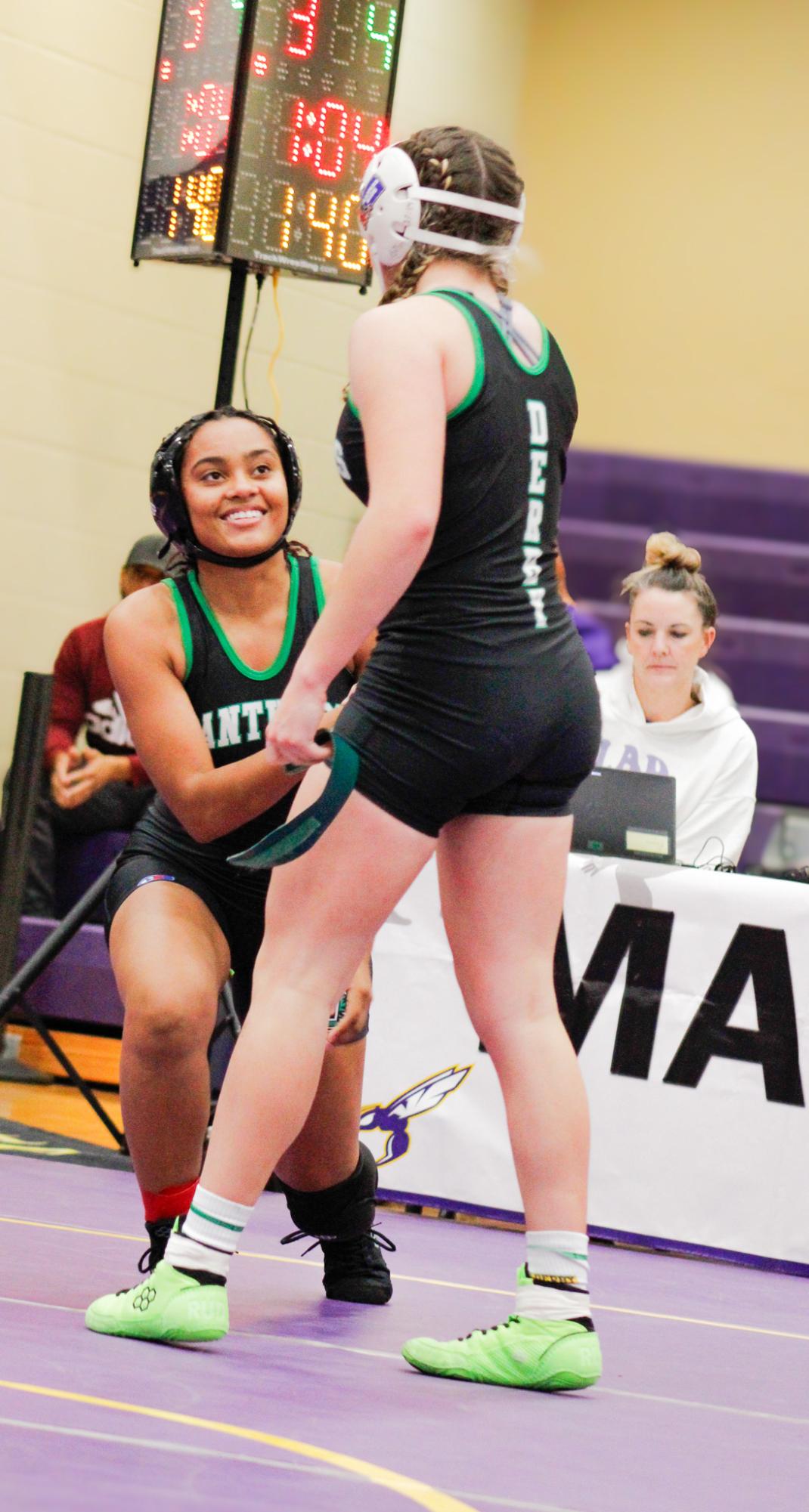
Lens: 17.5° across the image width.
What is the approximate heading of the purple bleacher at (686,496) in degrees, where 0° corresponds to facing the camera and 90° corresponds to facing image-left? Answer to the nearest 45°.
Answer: approximately 0°

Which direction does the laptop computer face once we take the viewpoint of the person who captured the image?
facing away from the viewer

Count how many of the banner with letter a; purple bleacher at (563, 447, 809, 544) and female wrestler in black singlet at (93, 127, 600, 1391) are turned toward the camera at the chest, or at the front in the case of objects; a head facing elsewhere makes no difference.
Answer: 2

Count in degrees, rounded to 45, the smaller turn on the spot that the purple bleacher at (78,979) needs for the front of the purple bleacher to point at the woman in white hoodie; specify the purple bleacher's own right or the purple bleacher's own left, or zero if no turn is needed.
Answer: approximately 45° to the purple bleacher's own left

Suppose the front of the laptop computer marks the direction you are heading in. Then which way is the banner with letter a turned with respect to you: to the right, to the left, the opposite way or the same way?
the opposite way

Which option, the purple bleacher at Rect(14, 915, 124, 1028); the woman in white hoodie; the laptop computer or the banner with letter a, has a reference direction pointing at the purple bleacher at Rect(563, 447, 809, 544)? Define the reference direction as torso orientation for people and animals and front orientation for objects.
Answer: the laptop computer

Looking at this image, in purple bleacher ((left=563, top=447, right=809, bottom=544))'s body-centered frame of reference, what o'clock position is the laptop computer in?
The laptop computer is roughly at 12 o'clock from the purple bleacher.

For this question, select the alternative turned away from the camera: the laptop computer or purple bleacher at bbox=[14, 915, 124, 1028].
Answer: the laptop computer

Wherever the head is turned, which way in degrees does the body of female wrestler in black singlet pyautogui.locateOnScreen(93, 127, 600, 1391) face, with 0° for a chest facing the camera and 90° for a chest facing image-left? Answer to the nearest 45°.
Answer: approximately 135°

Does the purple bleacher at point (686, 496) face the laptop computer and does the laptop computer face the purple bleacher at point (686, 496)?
yes

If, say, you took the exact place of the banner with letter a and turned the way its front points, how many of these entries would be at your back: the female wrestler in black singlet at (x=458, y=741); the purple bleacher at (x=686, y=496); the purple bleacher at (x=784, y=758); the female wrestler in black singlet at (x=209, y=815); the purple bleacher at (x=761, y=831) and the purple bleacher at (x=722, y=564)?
4
